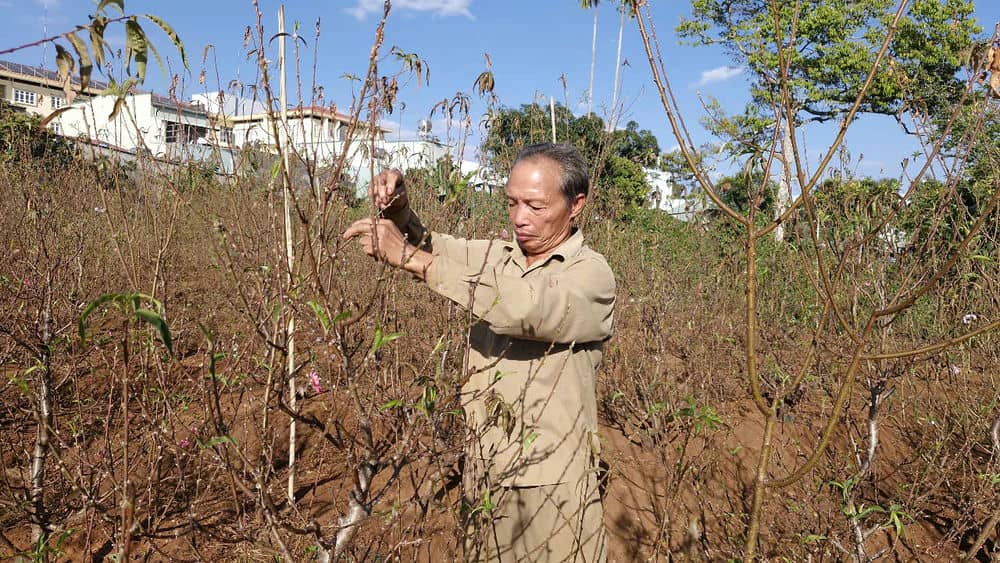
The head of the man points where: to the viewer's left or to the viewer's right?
to the viewer's left

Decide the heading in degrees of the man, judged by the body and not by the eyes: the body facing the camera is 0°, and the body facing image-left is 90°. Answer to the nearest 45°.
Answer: approximately 45°

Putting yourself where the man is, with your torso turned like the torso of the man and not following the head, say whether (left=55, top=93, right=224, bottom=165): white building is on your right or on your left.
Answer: on your right

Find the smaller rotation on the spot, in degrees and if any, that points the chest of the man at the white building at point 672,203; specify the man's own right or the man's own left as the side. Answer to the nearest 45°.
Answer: approximately 135° to the man's own right

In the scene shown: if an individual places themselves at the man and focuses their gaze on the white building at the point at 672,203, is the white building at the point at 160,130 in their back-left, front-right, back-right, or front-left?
front-left
